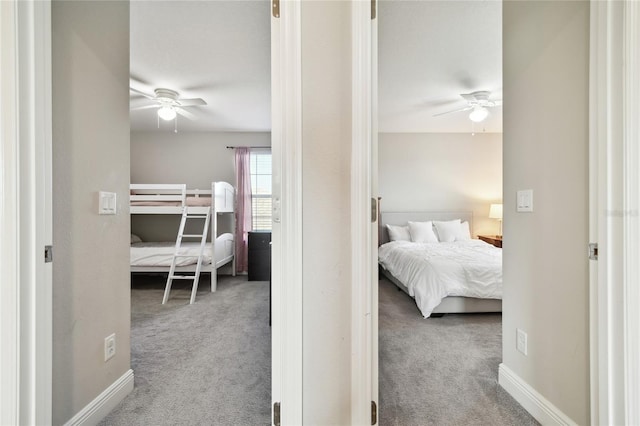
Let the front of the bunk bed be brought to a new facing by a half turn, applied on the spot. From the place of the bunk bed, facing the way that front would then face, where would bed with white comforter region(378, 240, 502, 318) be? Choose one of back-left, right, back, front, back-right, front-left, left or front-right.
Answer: back-right

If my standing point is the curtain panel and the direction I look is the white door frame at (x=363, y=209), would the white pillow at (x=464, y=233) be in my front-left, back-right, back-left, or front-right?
front-left

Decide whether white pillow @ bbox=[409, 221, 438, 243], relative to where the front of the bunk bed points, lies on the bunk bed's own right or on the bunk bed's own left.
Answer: on the bunk bed's own left

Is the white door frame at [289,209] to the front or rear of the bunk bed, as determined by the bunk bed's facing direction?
to the front

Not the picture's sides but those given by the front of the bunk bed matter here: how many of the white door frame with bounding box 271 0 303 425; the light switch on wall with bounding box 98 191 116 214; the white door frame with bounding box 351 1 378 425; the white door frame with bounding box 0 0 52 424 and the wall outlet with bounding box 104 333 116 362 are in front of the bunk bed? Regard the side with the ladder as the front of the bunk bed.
5
